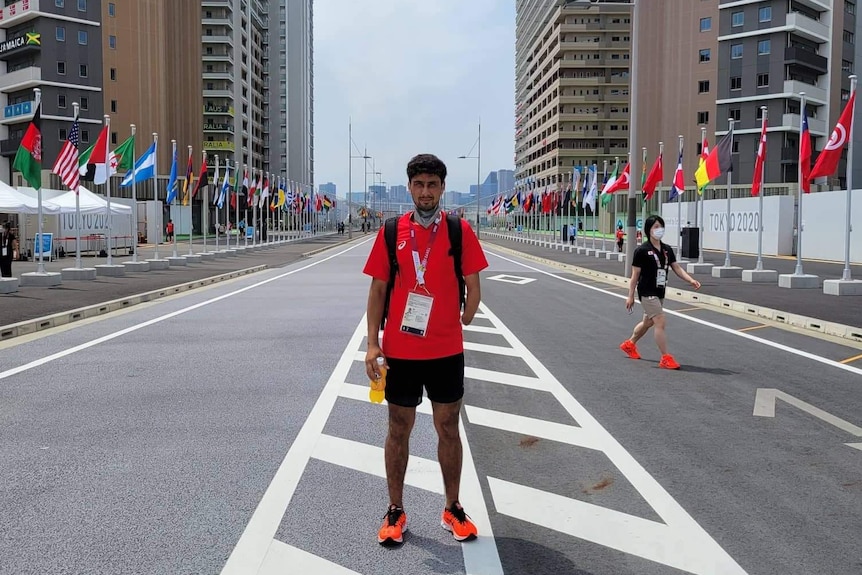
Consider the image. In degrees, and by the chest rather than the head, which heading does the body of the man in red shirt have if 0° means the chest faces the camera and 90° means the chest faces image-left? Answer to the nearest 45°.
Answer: approximately 0°

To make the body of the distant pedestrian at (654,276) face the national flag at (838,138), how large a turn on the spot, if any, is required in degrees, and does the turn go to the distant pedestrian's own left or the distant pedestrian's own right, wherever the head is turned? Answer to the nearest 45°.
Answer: approximately 135° to the distant pedestrian's own left

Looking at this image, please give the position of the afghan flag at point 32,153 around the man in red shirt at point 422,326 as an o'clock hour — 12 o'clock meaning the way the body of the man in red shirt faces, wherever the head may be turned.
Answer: The afghan flag is roughly at 5 o'clock from the man in red shirt.

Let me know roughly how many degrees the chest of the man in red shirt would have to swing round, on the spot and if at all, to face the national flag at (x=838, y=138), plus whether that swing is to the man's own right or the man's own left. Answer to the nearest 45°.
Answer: approximately 135° to the man's own left
